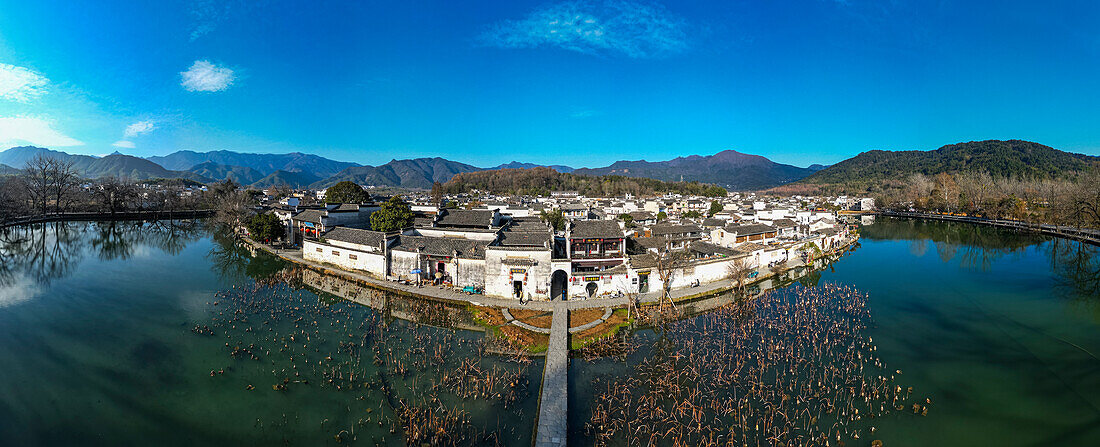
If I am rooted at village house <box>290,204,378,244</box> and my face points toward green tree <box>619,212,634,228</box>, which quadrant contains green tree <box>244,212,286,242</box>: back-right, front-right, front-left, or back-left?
back-left

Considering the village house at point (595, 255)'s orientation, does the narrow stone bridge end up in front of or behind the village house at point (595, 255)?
in front

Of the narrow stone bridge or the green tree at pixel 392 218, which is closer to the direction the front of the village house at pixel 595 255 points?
the narrow stone bridge

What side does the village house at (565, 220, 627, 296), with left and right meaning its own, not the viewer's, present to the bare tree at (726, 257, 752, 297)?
left

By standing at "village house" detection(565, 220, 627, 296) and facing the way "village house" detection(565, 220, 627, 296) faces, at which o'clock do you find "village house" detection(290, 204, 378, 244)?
"village house" detection(290, 204, 378, 244) is roughly at 4 o'clock from "village house" detection(565, 220, 627, 296).

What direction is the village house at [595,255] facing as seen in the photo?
toward the camera

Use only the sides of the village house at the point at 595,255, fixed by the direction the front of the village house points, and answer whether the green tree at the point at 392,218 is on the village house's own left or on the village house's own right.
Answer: on the village house's own right

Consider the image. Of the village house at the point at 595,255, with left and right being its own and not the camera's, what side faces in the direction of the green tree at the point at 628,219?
back

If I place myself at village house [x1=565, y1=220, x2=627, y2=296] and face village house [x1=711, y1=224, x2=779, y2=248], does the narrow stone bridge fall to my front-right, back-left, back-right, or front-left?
back-right

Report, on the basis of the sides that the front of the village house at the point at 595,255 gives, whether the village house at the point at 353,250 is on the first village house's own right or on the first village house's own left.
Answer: on the first village house's own right
